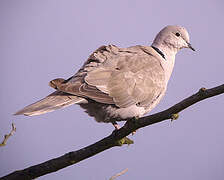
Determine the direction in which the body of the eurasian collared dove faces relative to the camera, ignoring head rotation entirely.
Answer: to the viewer's right
